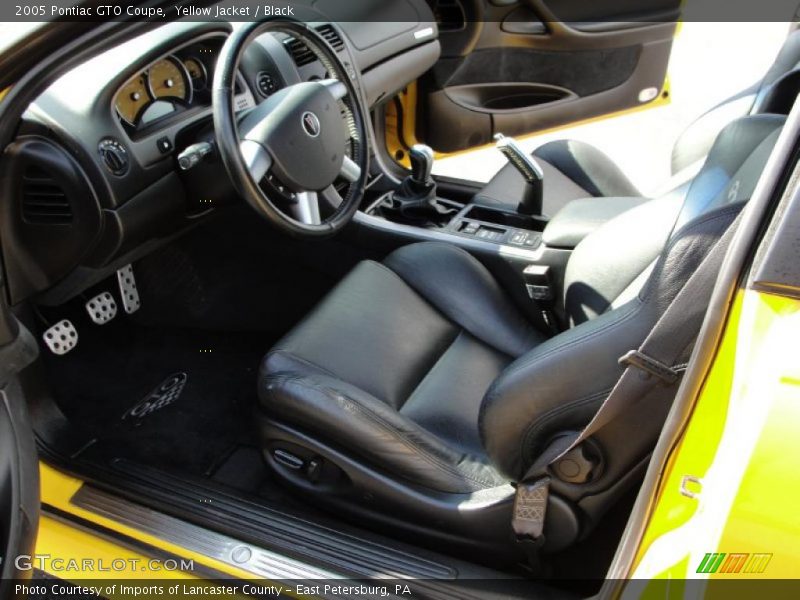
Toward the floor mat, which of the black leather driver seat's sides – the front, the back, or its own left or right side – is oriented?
front

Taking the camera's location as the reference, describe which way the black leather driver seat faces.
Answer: facing away from the viewer and to the left of the viewer
